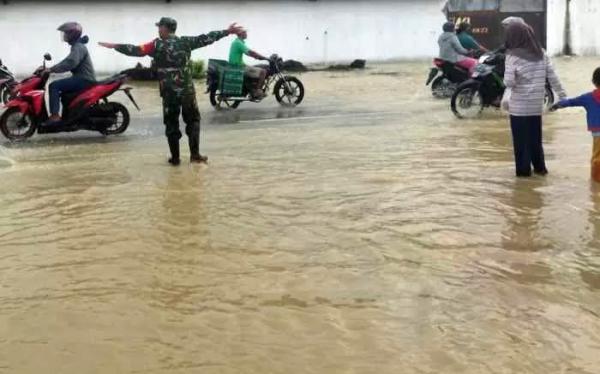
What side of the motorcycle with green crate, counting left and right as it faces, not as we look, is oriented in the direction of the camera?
right

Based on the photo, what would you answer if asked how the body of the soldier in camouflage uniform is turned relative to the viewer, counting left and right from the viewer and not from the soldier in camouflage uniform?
facing away from the viewer

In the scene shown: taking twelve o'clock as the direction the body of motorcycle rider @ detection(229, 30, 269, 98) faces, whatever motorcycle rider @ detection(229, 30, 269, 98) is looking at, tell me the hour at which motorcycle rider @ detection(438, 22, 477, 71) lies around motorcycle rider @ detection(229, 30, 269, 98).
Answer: motorcycle rider @ detection(438, 22, 477, 71) is roughly at 12 o'clock from motorcycle rider @ detection(229, 30, 269, 98).

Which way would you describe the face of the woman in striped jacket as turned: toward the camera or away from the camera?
away from the camera

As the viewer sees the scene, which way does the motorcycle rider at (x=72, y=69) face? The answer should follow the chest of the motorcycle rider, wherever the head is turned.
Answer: to the viewer's left

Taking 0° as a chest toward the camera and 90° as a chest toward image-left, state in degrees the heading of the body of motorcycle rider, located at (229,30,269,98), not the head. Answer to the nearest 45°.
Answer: approximately 270°

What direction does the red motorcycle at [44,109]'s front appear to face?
to the viewer's left
